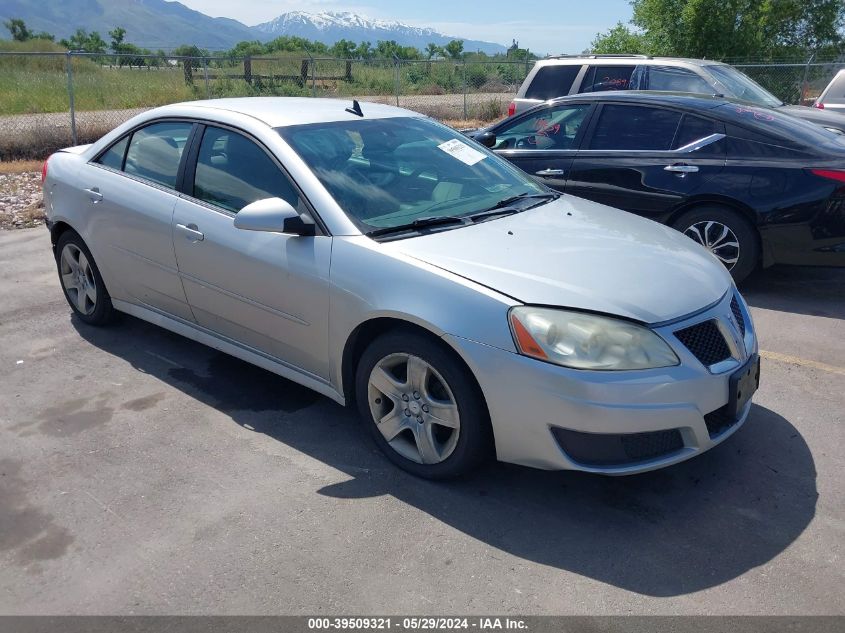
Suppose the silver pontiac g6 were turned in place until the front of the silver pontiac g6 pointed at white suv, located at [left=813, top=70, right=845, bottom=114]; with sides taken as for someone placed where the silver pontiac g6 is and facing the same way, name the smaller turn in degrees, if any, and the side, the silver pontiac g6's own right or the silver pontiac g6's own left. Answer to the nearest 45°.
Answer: approximately 90° to the silver pontiac g6's own left

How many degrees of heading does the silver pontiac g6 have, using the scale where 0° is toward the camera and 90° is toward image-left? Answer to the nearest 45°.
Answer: approximately 315°

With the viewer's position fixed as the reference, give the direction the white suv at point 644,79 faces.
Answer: facing the viewer and to the right of the viewer

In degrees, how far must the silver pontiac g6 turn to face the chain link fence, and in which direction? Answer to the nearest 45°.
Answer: approximately 135° to its left

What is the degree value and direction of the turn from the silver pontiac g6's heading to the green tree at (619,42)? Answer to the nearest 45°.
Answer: approximately 135° to its left

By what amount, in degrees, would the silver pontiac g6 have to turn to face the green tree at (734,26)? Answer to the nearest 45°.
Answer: approximately 90° to its left

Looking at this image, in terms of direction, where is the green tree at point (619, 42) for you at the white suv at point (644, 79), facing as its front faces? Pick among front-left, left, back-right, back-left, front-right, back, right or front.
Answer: back-left

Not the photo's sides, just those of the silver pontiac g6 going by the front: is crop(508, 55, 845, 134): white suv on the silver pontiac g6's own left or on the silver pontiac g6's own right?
on the silver pontiac g6's own left

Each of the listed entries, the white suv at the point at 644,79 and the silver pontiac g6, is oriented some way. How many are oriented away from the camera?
0
